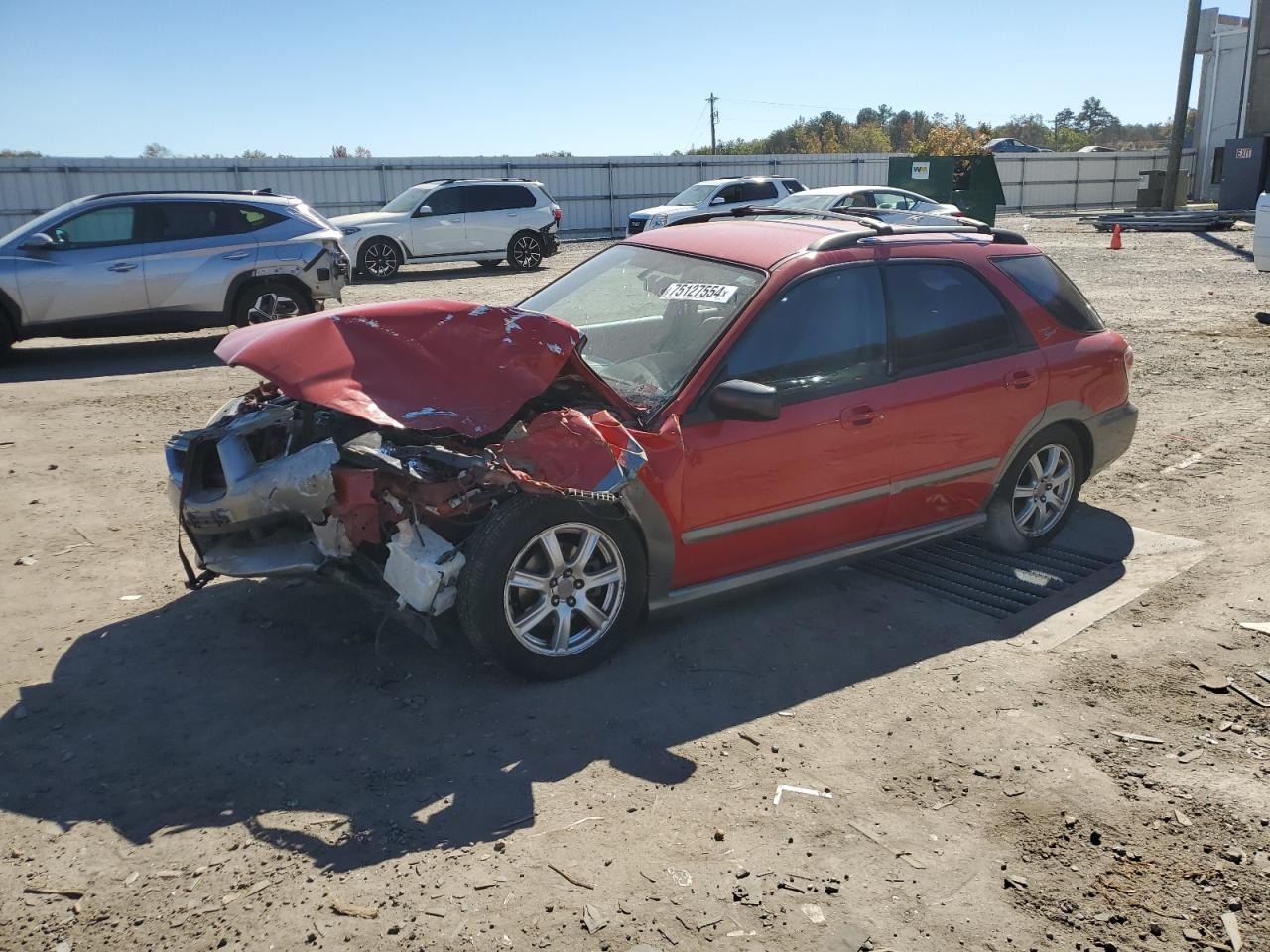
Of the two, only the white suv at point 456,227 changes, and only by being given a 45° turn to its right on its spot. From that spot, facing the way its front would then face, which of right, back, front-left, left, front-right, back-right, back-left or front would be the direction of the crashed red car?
back-left

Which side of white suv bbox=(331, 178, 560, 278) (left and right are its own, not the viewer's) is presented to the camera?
left

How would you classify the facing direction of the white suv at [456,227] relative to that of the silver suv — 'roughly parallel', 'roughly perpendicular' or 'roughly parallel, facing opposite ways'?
roughly parallel

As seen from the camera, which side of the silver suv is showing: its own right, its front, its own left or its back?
left

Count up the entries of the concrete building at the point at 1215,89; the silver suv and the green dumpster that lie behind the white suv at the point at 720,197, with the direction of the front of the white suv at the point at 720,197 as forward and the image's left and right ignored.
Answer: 2

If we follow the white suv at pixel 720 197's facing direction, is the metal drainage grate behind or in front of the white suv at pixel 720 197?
in front

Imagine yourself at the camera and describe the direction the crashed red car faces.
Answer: facing the viewer and to the left of the viewer

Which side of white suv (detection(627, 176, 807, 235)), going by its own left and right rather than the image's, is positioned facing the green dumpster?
back

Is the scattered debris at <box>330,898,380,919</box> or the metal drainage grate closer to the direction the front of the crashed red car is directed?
the scattered debris
